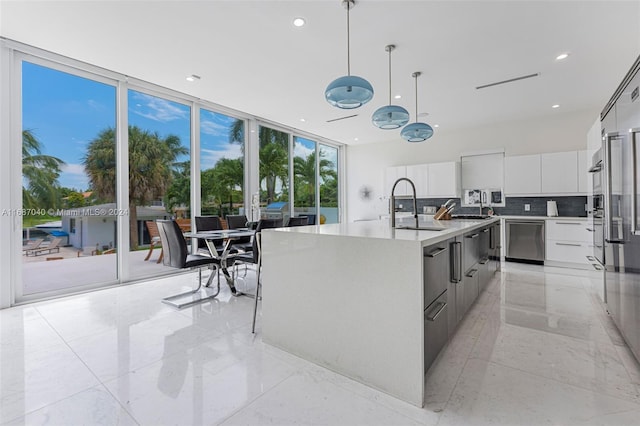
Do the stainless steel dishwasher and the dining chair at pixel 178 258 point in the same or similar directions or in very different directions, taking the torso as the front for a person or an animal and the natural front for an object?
very different directions

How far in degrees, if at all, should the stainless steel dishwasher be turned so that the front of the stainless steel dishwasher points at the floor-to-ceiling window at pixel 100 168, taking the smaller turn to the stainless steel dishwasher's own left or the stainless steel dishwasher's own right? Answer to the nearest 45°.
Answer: approximately 45° to the stainless steel dishwasher's own right

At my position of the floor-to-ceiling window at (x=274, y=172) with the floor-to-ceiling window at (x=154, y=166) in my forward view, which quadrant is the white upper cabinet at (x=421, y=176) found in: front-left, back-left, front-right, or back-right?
back-left

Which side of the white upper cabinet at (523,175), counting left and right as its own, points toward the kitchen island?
front

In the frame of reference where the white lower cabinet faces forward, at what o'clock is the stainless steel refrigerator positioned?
The stainless steel refrigerator is roughly at 12 o'clock from the white lower cabinet.

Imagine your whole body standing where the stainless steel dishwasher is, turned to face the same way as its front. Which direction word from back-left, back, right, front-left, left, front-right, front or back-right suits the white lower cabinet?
left

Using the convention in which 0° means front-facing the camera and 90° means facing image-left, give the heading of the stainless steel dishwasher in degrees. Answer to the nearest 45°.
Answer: approximately 0°

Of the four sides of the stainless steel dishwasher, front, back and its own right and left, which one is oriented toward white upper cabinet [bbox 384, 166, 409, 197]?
right

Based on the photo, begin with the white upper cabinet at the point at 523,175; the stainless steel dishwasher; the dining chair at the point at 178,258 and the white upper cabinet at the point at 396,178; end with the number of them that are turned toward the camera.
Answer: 3

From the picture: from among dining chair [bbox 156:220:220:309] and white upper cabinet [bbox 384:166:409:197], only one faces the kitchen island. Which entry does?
the white upper cabinet

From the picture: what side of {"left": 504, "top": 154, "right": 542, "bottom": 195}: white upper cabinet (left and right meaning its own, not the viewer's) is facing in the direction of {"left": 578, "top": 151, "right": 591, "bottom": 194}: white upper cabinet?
left

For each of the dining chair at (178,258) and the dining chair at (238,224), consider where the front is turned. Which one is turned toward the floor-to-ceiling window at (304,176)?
the dining chair at (178,258)

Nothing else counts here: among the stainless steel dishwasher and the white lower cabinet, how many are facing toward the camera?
2
